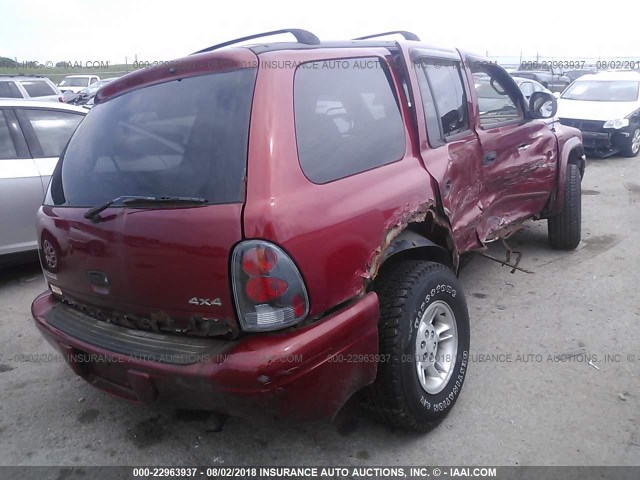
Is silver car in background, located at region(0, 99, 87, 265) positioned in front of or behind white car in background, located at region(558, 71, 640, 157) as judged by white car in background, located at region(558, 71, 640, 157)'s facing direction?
in front

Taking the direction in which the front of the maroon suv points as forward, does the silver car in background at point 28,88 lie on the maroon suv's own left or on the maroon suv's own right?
on the maroon suv's own left

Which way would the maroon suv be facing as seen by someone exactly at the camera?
facing away from the viewer and to the right of the viewer

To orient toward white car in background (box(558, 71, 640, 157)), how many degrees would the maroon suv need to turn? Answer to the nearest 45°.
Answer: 0° — it already faces it

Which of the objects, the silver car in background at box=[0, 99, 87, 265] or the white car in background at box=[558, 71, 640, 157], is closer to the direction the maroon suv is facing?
the white car in background

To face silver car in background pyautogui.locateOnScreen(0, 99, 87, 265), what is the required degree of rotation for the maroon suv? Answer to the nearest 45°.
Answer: approximately 90° to its left

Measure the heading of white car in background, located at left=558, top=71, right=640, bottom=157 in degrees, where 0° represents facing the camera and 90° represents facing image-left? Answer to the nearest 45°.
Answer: approximately 45°

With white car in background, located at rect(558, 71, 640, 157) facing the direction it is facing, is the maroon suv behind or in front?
in front
